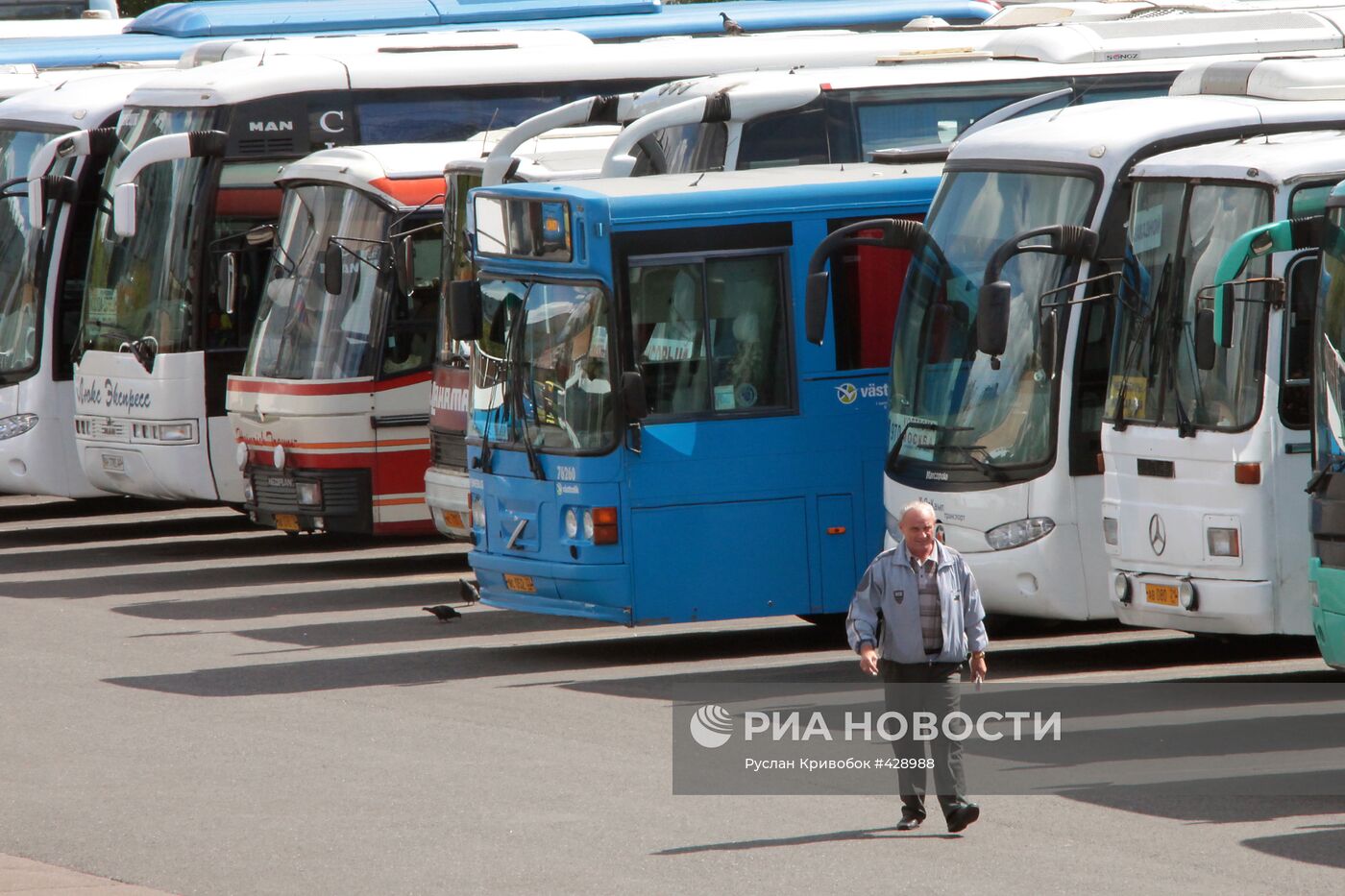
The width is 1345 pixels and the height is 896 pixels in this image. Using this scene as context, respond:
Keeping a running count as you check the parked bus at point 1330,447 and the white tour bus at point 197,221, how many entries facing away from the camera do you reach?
0

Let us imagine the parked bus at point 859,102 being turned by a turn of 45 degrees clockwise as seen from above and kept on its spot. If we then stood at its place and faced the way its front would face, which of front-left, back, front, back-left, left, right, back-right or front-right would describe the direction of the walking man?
left

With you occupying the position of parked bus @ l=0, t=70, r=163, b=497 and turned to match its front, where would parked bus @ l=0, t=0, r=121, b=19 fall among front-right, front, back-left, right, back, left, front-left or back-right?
back-right

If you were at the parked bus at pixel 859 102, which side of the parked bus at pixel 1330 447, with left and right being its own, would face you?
right

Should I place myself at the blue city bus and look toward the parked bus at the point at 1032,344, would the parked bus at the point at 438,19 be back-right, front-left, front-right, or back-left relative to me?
back-left

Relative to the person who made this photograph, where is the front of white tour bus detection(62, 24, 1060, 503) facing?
facing the viewer and to the left of the viewer

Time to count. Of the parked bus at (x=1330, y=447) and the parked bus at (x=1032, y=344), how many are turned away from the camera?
0

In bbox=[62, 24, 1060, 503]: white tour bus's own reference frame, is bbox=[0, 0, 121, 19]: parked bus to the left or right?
on its right

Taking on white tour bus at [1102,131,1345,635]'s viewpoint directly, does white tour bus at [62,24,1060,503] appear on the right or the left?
on its right

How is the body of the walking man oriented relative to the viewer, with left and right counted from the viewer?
facing the viewer

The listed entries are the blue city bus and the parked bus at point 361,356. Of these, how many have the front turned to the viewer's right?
0

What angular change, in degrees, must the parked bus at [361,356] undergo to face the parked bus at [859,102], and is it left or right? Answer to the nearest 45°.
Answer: approximately 135° to its left

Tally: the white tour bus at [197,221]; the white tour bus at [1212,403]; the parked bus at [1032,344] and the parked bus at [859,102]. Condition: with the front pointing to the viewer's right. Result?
0

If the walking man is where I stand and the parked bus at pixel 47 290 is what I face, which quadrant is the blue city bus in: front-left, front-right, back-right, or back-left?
front-right

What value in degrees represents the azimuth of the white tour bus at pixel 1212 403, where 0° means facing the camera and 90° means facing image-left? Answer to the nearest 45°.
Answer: approximately 45°
